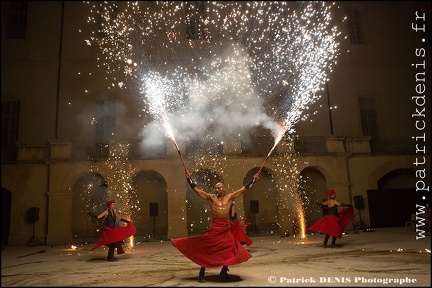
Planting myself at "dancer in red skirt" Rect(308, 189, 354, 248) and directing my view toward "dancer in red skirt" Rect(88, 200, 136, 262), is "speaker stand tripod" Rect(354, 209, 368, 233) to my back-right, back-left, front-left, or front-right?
back-right

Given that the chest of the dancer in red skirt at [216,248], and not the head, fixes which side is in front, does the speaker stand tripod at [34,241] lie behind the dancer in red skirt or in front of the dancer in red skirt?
behind

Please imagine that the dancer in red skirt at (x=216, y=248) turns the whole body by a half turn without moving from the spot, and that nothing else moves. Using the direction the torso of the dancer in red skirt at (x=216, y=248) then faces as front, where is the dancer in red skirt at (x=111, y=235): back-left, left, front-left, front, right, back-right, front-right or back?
front-left

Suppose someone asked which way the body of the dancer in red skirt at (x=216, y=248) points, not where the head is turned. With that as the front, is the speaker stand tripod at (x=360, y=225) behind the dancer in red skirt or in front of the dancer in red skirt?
behind

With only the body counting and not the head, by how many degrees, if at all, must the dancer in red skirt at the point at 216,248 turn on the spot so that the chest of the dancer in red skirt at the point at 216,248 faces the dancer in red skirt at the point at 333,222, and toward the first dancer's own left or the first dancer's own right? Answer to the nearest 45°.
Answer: approximately 135° to the first dancer's own left

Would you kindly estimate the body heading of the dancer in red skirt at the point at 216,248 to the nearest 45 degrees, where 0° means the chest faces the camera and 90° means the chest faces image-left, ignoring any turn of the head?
approximately 0°
